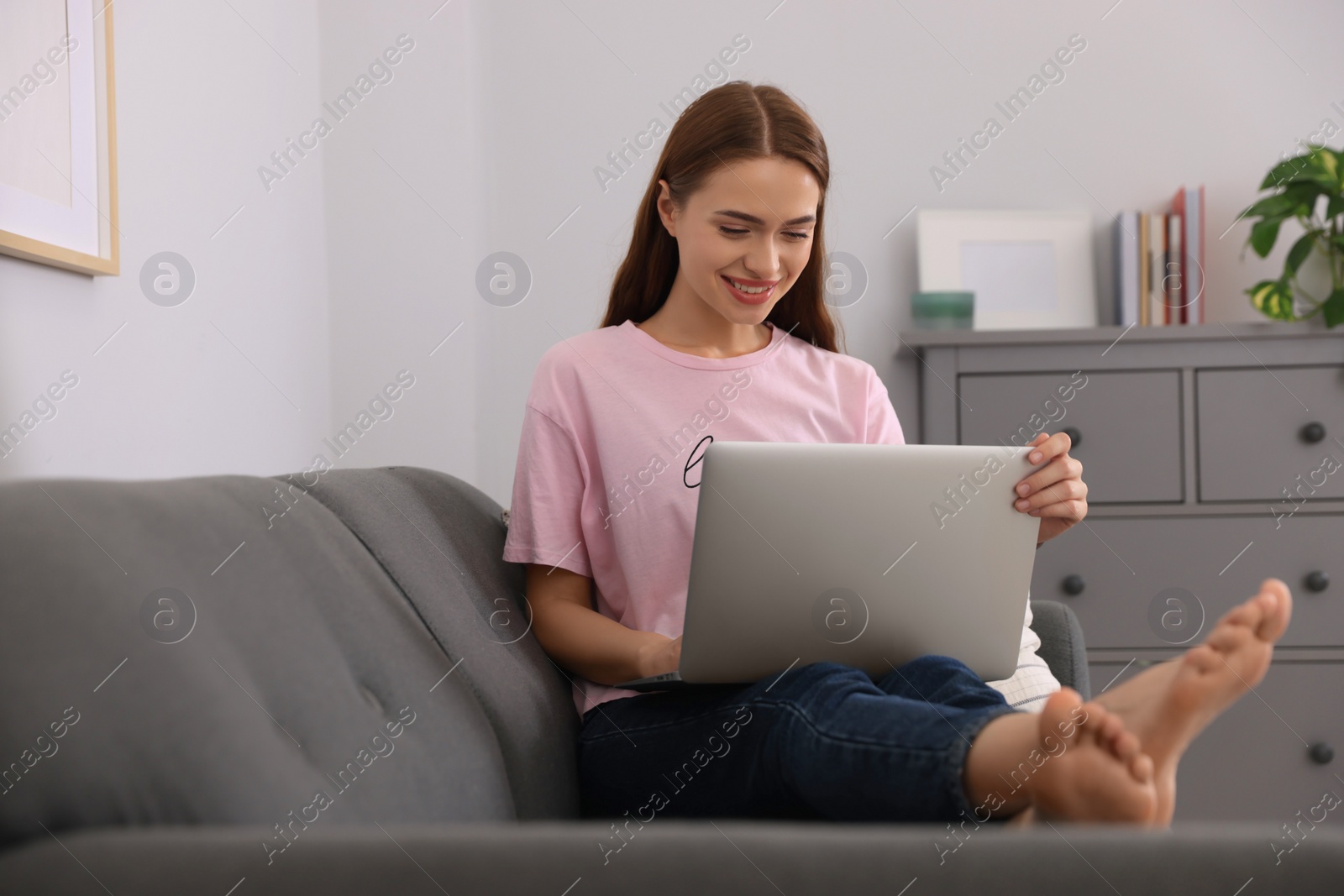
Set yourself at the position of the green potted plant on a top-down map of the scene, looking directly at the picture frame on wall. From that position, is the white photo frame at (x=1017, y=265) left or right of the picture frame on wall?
right

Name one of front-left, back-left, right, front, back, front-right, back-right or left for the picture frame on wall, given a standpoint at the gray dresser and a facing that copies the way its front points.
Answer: front-right

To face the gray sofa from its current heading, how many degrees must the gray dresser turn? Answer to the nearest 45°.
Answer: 0° — it already faces it

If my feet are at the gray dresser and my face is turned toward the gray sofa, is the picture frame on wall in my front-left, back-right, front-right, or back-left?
front-right

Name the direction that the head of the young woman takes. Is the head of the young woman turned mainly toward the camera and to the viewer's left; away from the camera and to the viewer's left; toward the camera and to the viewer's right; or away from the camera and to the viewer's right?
toward the camera and to the viewer's right

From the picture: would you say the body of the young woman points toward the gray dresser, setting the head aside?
no

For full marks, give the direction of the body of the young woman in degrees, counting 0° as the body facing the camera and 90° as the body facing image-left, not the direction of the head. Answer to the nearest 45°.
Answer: approximately 315°

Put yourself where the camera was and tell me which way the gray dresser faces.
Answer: facing the viewer

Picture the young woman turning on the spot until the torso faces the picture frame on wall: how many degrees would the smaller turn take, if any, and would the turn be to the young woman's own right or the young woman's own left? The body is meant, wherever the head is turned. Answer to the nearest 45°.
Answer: approximately 135° to the young woman's own right

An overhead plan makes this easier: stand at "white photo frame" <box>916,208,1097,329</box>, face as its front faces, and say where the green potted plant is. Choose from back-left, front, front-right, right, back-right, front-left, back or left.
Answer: left

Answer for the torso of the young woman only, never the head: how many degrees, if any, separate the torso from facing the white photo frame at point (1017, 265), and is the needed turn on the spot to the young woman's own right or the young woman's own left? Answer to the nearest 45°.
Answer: approximately 135° to the young woman's own left
